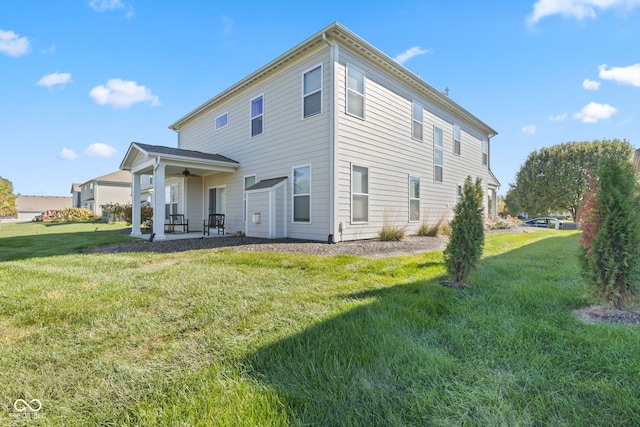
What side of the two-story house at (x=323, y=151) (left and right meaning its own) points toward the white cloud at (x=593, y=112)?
front

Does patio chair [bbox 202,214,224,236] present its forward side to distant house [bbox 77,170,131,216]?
no

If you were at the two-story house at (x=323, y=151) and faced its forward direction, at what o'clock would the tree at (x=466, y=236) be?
The tree is roughly at 4 o'clock from the two-story house.

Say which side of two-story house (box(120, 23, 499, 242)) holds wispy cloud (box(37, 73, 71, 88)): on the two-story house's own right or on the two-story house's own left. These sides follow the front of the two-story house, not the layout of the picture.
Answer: on the two-story house's own left

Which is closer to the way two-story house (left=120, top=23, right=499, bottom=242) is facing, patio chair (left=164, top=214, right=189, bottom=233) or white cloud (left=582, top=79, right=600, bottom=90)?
the white cloud

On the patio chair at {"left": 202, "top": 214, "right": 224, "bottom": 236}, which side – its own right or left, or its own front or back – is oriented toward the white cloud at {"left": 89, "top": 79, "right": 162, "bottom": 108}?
right

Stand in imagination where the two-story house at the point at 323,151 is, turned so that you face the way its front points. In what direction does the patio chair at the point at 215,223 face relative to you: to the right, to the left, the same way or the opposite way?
the opposite way

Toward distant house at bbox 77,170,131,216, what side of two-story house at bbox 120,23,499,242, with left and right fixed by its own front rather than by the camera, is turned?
left

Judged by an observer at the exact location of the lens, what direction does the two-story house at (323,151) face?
facing away from the viewer and to the right of the viewer

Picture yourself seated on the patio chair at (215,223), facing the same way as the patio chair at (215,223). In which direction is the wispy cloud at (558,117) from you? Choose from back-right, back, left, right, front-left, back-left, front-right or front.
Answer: back-left
